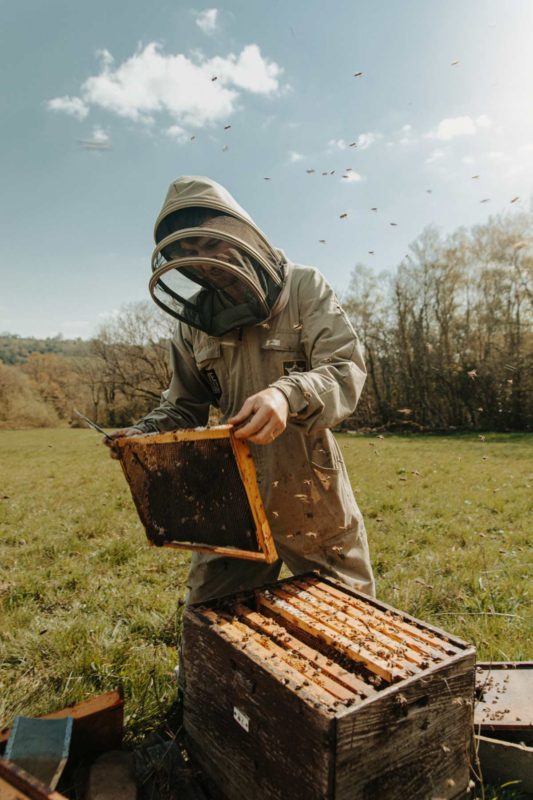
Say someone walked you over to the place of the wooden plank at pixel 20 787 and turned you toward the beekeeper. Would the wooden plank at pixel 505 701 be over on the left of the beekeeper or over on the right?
right

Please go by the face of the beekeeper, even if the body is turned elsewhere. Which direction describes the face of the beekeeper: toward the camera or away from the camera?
toward the camera

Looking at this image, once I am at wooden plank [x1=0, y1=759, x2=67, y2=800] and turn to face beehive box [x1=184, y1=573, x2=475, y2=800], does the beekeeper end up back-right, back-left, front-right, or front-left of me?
front-left

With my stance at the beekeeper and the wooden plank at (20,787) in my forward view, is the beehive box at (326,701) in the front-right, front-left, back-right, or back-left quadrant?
front-left

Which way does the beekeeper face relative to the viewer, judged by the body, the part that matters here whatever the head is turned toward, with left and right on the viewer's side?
facing the viewer and to the left of the viewer

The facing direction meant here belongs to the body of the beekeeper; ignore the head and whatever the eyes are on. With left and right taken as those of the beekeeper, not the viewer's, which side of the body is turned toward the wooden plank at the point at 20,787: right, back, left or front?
front
